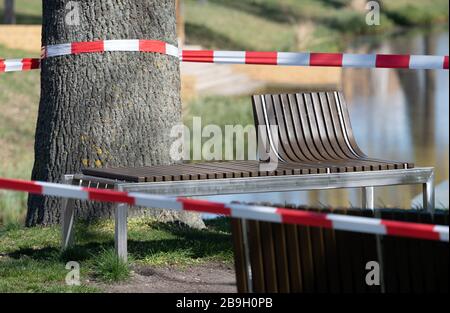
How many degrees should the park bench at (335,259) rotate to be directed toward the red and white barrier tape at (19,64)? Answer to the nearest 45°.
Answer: approximately 45° to its left

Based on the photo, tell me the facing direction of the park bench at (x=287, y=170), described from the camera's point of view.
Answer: facing the viewer and to the right of the viewer

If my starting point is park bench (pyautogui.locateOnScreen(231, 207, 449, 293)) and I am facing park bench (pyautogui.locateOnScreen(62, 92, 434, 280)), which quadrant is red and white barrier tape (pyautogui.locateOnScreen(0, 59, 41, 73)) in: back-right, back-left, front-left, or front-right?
front-left

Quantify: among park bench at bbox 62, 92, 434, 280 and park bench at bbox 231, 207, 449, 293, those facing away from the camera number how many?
1

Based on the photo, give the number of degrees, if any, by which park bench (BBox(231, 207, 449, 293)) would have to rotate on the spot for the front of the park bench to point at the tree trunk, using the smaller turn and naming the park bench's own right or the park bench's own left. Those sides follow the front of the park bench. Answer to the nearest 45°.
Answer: approximately 45° to the park bench's own left

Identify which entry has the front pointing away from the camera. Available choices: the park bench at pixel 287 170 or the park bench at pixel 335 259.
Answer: the park bench at pixel 335 259

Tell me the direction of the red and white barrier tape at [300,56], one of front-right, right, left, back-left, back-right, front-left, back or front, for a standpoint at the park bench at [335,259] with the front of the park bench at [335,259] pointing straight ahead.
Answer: front

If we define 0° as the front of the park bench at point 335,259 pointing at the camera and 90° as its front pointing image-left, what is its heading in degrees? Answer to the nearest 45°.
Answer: approximately 180°
